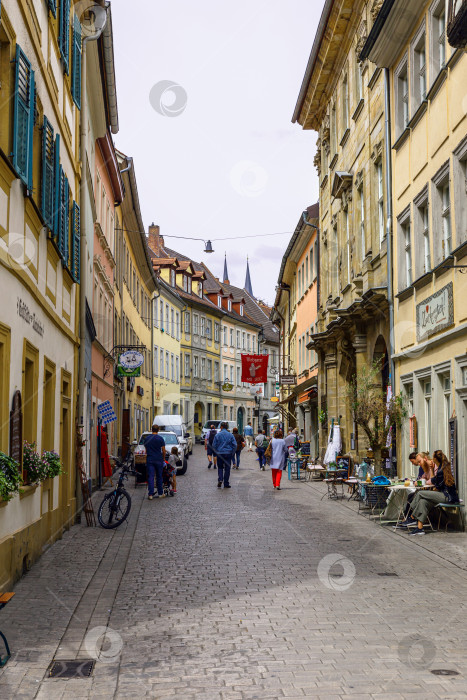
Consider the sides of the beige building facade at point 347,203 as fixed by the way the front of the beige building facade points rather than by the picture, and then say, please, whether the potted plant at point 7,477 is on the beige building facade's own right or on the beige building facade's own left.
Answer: on the beige building facade's own left

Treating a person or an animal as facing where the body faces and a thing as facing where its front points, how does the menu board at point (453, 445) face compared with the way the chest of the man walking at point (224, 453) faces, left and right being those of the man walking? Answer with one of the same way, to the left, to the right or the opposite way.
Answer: to the left

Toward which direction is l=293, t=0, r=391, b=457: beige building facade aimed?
to the viewer's left

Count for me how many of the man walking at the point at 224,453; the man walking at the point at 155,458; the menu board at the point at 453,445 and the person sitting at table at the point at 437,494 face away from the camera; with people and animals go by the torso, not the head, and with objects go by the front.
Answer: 2

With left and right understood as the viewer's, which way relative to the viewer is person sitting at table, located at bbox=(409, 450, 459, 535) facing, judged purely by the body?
facing to the left of the viewer

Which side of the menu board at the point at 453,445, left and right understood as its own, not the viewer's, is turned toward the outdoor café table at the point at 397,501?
front

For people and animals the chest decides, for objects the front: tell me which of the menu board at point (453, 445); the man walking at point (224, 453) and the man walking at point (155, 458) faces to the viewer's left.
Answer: the menu board

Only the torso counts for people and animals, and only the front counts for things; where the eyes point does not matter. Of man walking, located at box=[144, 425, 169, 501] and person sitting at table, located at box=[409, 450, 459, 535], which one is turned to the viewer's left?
the person sitting at table

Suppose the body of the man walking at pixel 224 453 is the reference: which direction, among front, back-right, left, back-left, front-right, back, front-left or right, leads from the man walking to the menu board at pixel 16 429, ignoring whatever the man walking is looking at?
back

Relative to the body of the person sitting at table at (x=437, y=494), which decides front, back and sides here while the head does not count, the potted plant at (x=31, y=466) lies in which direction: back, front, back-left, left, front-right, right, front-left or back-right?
front-left

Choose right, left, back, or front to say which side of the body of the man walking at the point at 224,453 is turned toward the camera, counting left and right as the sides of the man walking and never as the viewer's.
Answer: back

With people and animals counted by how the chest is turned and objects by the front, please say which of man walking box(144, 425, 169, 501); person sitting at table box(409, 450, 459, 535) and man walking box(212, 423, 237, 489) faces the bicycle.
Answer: the person sitting at table
